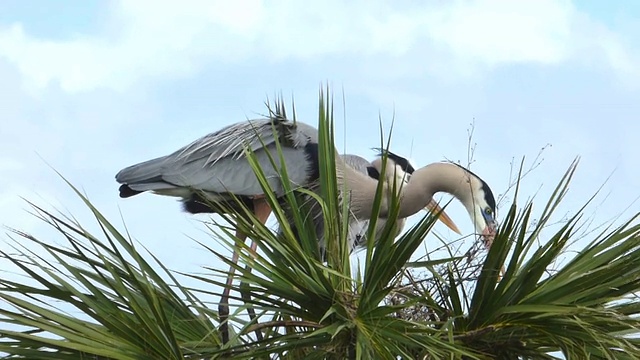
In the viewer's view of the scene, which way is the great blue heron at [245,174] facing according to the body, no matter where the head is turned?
to the viewer's right
